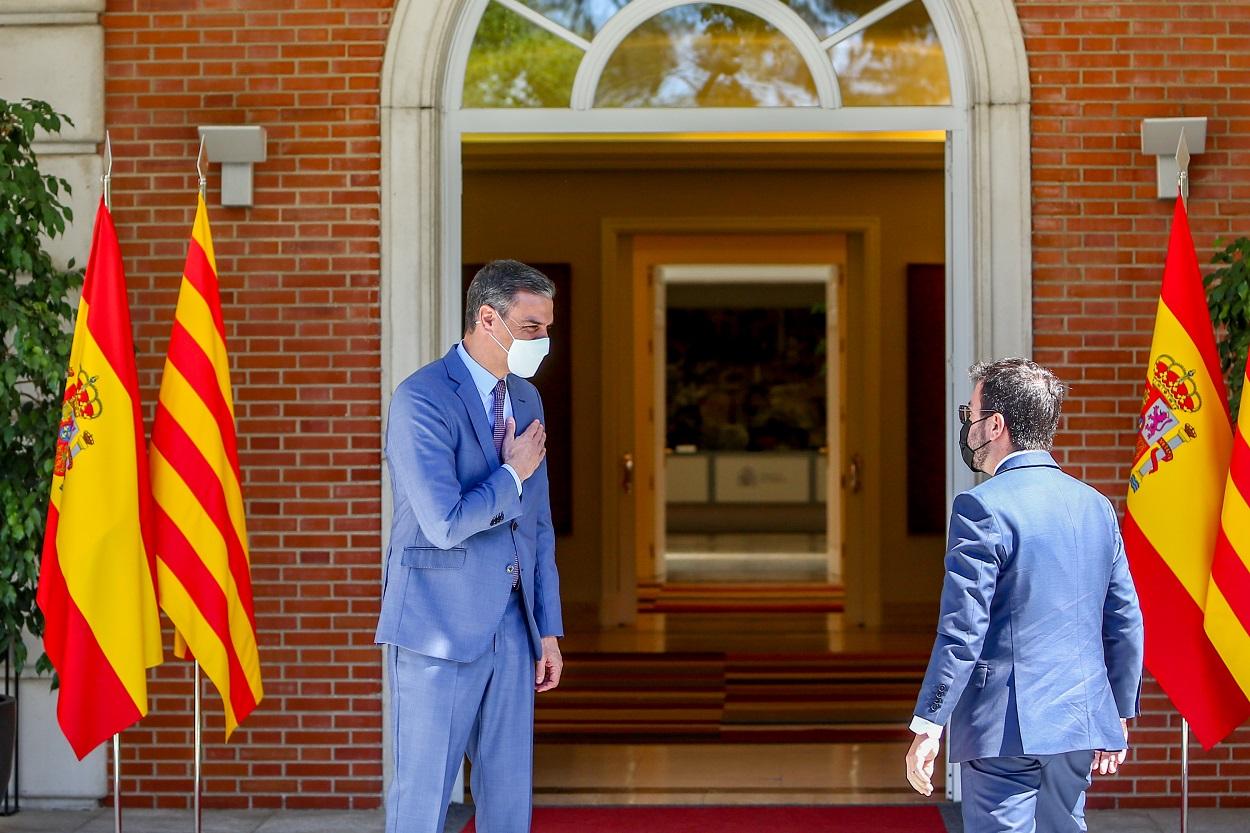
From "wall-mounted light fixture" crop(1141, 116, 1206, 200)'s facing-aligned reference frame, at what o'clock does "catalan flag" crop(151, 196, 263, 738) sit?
The catalan flag is roughly at 2 o'clock from the wall-mounted light fixture.

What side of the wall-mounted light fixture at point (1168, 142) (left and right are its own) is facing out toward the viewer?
front

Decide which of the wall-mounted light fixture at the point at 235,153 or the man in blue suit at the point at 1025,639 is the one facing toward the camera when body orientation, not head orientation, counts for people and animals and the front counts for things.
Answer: the wall-mounted light fixture

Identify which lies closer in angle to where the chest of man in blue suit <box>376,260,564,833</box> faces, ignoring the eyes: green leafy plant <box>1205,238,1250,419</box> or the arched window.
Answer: the green leafy plant

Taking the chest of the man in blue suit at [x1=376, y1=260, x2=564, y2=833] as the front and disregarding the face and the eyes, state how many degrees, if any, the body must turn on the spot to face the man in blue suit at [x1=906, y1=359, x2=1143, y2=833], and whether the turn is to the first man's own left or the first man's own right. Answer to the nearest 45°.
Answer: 0° — they already face them

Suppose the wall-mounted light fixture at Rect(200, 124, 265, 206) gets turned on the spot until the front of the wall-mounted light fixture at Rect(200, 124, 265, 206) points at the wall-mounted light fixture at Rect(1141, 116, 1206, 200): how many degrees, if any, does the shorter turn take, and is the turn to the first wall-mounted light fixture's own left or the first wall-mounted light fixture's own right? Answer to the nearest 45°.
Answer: approximately 90° to the first wall-mounted light fixture's own left

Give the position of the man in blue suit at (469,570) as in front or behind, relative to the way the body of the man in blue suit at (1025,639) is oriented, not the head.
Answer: in front

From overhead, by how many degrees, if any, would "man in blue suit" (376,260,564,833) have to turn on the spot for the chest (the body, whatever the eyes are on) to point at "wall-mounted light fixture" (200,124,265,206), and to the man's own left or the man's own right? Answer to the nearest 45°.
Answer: approximately 180°

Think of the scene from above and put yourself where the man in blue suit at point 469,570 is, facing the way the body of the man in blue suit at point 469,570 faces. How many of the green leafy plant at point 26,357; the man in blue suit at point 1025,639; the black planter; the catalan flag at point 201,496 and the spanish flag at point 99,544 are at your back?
4

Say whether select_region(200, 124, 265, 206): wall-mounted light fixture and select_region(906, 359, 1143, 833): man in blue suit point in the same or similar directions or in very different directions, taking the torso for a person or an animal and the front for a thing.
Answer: very different directions

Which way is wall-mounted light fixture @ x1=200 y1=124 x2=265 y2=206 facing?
toward the camera

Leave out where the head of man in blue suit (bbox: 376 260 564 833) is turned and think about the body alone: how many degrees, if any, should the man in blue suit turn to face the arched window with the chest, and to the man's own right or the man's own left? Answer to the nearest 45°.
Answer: approximately 90° to the man's own left
